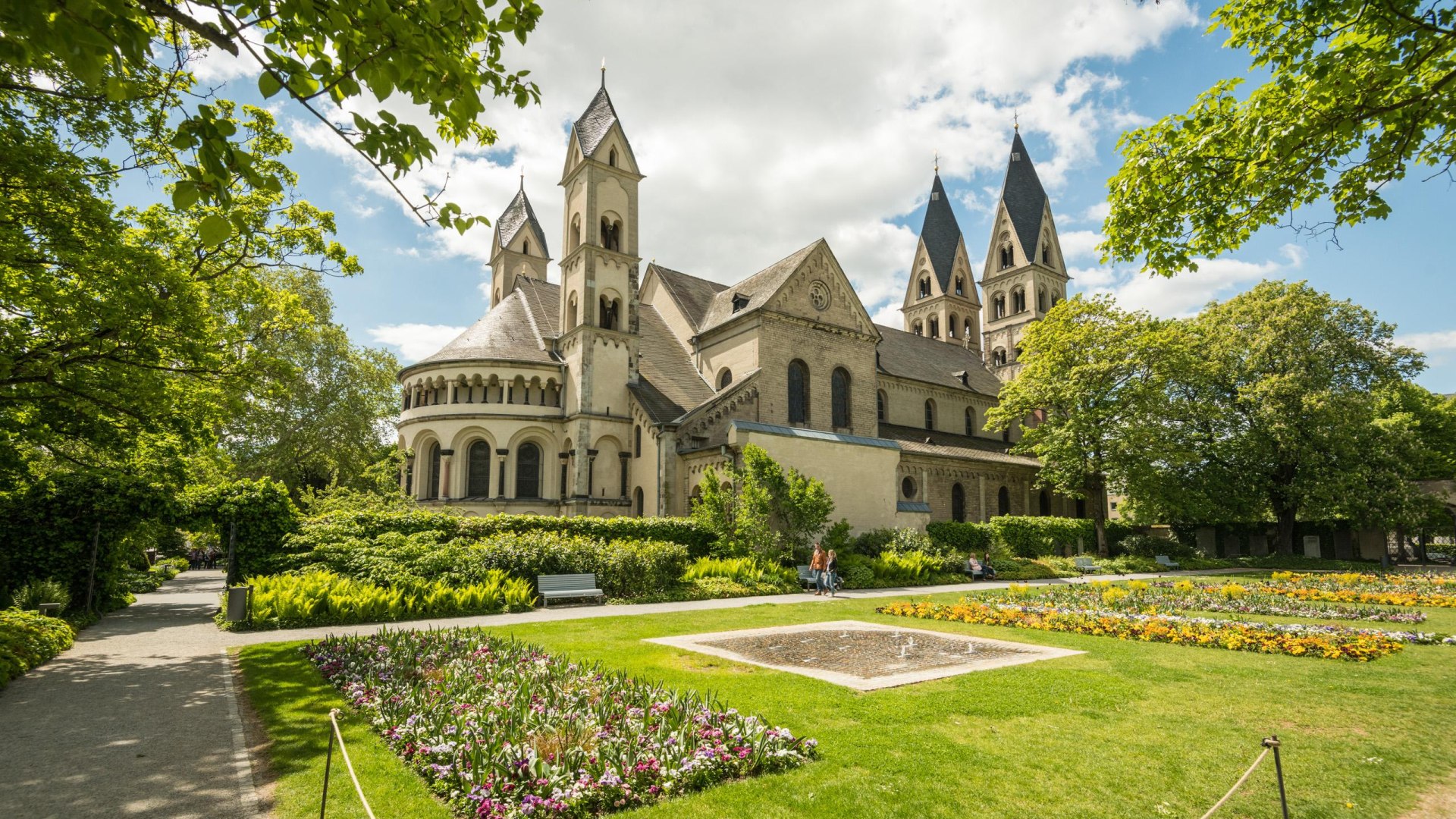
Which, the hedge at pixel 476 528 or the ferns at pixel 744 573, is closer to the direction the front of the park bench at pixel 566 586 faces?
the ferns

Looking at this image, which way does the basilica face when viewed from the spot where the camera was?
facing away from the viewer and to the right of the viewer

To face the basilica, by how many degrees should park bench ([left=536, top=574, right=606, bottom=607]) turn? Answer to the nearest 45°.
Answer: approximately 135° to its left

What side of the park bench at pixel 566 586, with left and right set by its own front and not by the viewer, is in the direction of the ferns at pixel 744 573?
left

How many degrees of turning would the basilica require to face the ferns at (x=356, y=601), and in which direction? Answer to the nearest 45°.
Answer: approximately 135° to its right

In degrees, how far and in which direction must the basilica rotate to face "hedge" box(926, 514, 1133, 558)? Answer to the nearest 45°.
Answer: approximately 45° to its right

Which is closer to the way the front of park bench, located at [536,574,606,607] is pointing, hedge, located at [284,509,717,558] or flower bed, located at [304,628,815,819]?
the flower bed

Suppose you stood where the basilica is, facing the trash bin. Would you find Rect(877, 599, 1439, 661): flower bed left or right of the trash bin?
left

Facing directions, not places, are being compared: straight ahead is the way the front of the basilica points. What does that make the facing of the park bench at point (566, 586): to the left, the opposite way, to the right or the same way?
to the right
